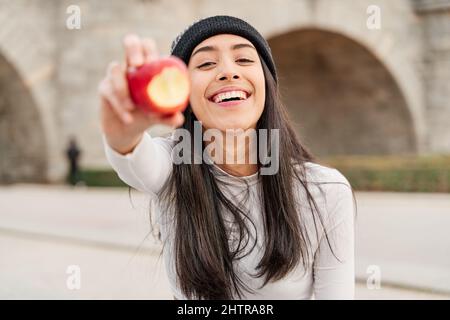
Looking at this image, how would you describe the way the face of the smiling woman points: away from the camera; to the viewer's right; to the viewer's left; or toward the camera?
toward the camera

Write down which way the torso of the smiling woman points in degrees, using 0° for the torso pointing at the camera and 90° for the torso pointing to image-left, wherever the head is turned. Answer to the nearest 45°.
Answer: approximately 0°
